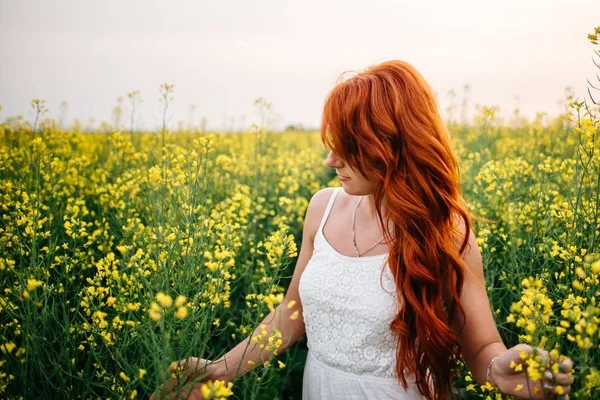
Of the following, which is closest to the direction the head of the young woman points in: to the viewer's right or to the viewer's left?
to the viewer's left

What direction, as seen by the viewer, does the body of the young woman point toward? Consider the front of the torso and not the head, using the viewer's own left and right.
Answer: facing the viewer and to the left of the viewer
